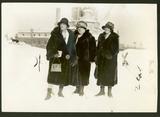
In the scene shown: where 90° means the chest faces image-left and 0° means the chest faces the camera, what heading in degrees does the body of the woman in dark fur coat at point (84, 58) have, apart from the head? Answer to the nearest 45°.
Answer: approximately 45°
